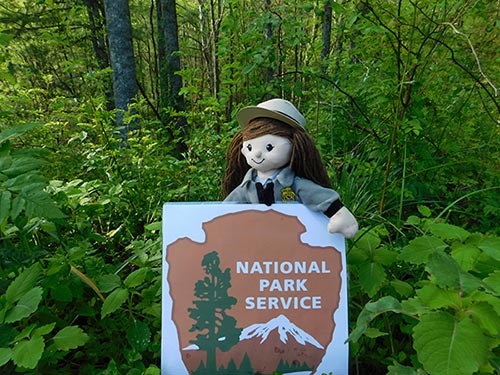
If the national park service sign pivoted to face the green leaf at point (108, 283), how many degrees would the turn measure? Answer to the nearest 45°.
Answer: approximately 90° to its right

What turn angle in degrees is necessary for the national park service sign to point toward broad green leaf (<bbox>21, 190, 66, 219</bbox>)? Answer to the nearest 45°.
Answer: approximately 90° to its right

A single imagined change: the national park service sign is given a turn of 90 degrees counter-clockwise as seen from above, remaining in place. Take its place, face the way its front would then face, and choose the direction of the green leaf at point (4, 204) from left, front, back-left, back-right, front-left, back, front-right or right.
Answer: back

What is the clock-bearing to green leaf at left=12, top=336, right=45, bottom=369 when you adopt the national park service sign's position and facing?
The green leaf is roughly at 2 o'clock from the national park service sign.

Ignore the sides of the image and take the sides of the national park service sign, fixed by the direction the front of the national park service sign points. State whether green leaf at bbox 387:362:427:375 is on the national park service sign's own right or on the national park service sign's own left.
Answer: on the national park service sign's own left

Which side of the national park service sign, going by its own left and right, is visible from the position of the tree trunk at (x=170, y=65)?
back

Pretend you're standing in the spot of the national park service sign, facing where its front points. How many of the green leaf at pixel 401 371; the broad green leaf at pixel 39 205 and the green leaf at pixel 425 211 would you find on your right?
1

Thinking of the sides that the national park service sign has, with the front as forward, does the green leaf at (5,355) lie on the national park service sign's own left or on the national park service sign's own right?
on the national park service sign's own right

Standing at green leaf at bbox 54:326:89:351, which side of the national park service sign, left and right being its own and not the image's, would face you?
right

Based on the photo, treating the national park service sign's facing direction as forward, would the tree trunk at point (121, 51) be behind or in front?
behind

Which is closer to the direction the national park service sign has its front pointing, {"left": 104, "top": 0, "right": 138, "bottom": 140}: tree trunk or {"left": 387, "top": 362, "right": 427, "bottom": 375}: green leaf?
the green leaf

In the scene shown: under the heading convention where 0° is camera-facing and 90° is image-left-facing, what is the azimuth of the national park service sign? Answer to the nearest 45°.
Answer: approximately 0°

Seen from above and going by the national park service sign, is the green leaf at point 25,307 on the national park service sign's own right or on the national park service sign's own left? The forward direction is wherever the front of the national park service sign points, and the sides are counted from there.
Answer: on the national park service sign's own right
